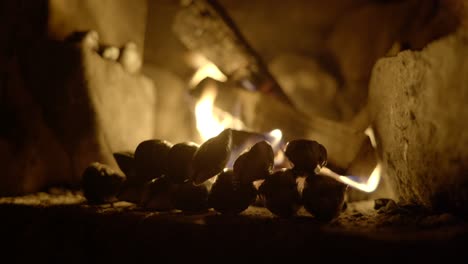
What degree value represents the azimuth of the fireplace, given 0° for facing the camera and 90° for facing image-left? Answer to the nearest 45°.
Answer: approximately 0°
